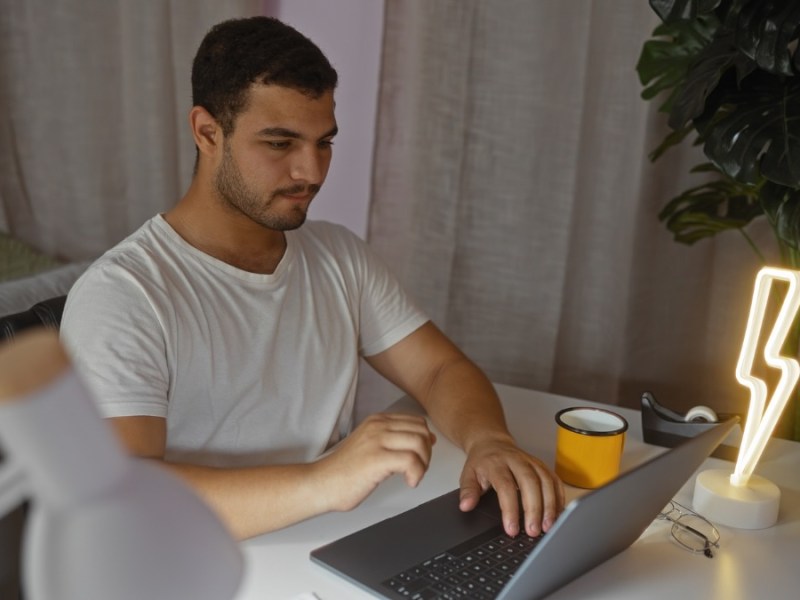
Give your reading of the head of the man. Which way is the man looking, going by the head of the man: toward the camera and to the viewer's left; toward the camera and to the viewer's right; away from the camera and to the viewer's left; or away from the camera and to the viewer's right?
toward the camera and to the viewer's right

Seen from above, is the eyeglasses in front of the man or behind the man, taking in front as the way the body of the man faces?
in front

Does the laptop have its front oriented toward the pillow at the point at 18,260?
yes

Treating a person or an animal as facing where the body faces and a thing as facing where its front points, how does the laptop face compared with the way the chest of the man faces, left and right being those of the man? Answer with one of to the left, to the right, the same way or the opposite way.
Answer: the opposite way

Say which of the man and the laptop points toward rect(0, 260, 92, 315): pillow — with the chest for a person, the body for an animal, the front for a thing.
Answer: the laptop

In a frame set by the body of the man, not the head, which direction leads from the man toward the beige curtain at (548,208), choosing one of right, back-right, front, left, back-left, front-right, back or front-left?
left

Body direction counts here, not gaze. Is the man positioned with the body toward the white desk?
yes

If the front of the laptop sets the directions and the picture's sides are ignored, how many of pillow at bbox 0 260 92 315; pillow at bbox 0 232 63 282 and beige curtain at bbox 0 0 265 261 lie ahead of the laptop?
3

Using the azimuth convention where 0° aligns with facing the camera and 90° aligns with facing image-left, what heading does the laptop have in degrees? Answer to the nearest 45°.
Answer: approximately 135°

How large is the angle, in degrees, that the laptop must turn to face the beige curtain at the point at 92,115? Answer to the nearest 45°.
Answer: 0° — it already faces it
